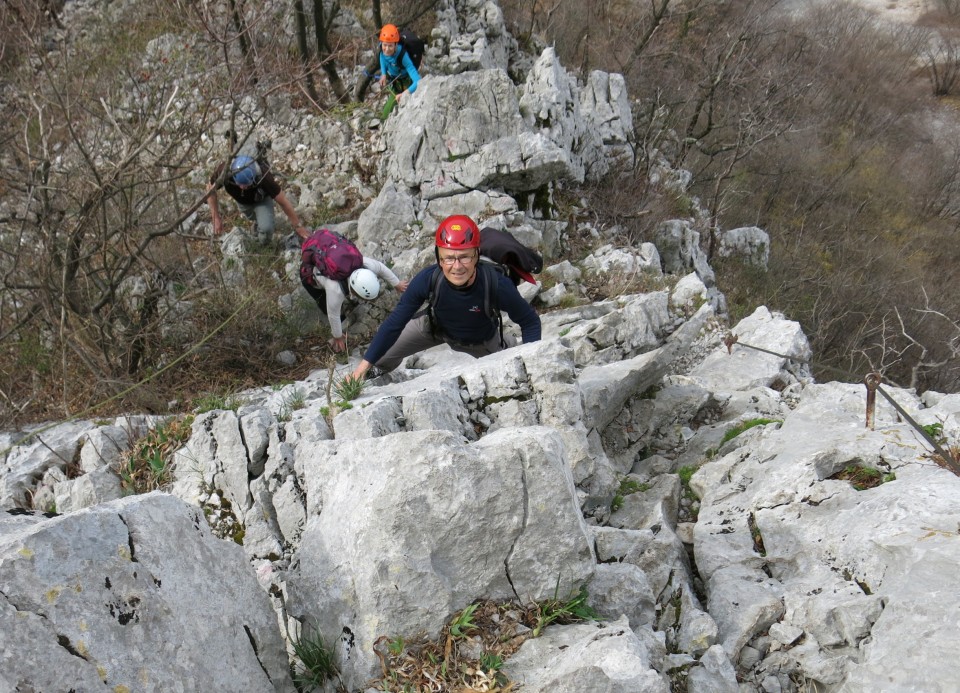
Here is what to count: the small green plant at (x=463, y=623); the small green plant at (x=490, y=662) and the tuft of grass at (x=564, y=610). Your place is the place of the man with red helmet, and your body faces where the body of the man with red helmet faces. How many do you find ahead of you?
3

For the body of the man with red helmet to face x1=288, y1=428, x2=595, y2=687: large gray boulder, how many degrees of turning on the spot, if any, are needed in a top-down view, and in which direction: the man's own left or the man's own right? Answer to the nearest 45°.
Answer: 0° — they already face it

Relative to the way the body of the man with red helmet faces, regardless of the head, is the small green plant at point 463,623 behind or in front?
in front

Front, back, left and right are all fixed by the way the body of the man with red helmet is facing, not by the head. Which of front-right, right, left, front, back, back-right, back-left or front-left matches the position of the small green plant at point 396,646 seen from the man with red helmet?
front

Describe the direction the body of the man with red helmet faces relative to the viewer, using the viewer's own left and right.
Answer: facing the viewer

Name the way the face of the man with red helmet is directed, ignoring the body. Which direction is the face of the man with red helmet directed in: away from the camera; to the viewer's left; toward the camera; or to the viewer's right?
toward the camera

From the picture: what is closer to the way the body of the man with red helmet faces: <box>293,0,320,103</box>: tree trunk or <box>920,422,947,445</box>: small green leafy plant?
the small green leafy plant

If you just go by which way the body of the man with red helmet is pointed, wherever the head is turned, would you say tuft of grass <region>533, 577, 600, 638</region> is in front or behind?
in front

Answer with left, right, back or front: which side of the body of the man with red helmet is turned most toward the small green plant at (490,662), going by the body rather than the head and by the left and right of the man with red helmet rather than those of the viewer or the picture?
front
